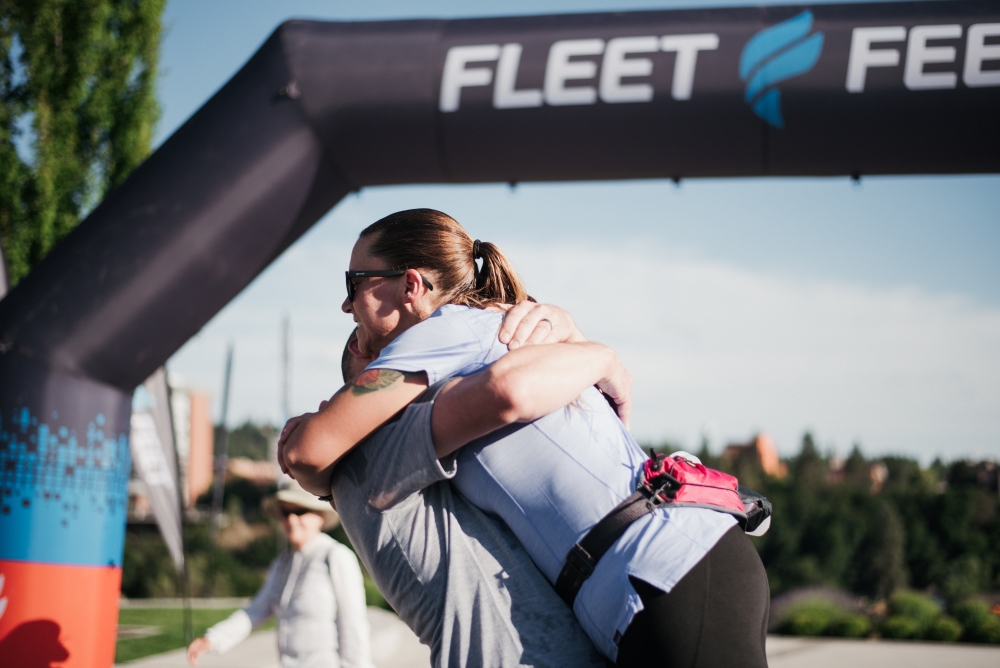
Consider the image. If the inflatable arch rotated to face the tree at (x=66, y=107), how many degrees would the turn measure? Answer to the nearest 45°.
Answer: approximately 135° to its right

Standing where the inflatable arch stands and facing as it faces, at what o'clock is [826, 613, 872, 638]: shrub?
The shrub is roughly at 7 o'clock from the inflatable arch.

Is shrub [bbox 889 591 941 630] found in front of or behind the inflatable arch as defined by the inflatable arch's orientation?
behind

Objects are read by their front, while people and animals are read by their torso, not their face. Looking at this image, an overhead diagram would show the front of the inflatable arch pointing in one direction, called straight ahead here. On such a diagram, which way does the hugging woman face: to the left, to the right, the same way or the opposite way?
to the right

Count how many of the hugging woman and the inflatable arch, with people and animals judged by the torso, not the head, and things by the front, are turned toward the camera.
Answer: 1

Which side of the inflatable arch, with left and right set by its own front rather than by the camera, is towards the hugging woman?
front

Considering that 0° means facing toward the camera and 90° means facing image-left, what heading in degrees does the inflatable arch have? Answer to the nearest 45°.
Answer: approximately 0°

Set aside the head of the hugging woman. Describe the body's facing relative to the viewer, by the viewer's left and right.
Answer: facing to the left of the viewer

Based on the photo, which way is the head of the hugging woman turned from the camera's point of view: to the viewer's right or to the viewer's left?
to the viewer's left
